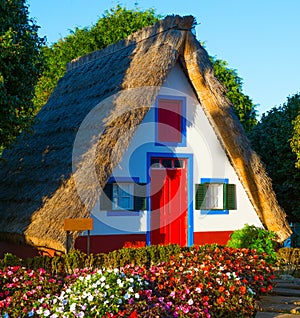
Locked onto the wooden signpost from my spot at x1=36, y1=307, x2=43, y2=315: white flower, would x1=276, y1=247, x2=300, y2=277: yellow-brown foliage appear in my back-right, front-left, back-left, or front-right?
front-right

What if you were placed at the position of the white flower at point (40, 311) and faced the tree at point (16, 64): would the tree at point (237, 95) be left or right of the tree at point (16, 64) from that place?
right

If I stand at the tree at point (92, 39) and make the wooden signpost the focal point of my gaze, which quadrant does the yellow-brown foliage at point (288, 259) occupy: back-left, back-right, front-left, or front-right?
front-left

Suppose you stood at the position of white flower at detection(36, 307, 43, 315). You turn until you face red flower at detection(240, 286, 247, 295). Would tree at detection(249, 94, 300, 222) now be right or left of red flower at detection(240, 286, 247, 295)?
left

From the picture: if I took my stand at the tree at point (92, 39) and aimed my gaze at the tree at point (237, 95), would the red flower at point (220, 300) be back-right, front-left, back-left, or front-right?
front-right

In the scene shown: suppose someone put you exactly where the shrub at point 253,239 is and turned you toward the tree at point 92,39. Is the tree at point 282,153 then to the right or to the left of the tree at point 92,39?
right

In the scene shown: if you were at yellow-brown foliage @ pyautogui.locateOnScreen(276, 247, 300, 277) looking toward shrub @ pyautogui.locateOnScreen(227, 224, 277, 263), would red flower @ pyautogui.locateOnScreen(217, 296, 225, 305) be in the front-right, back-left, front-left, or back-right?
front-left

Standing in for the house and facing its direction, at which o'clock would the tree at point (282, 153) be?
The tree is roughly at 9 o'clock from the house.

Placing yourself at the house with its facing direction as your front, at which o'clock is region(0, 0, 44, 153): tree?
The tree is roughly at 3 o'clock from the house.

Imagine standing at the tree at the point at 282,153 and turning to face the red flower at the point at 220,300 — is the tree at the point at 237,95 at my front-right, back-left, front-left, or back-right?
back-right

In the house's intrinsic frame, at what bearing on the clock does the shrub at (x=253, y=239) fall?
The shrub is roughly at 11 o'clock from the house.

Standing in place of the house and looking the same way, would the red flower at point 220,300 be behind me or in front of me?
in front

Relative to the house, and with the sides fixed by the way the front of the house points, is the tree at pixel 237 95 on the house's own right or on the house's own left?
on the house's own left
